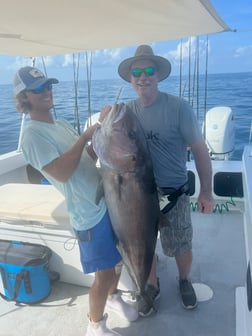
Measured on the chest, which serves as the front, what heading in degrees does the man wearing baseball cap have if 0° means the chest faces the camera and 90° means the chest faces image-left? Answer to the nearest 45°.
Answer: approximately 315°

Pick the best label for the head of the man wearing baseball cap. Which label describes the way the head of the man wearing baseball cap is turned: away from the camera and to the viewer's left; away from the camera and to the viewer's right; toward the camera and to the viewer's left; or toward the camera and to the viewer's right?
toward the camera and to the viewer's right
